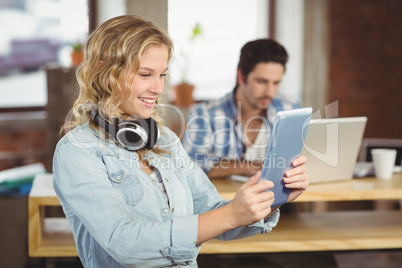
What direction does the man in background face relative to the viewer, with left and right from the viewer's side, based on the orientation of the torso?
facing the viewer and to the right of the viewer

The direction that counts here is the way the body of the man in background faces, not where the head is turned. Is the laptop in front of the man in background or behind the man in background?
in front

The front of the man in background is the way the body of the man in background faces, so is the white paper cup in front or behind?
in front

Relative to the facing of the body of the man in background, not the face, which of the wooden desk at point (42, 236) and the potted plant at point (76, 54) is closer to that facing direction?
the wooden desk

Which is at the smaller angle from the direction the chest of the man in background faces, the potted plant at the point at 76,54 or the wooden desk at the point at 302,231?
the wooden desk

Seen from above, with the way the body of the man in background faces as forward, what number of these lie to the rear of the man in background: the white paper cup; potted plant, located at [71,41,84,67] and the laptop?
1
